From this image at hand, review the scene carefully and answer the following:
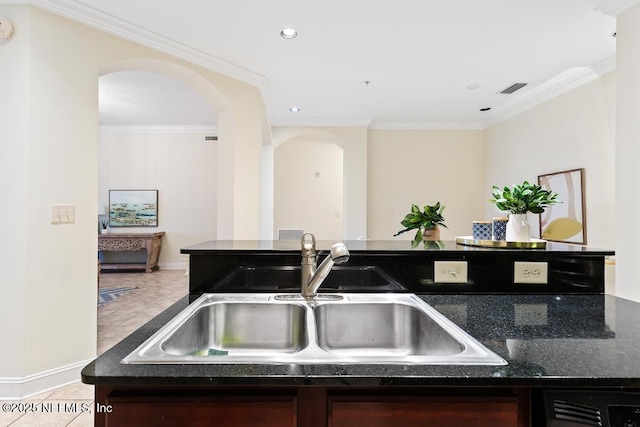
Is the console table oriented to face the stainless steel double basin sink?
yes

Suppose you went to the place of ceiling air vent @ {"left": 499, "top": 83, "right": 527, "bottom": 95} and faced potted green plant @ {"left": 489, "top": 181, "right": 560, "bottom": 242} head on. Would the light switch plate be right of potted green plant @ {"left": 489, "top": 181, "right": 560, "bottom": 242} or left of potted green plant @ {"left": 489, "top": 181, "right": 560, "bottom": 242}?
right

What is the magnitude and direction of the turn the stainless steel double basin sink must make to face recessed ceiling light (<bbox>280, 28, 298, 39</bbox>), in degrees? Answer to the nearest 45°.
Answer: approximately 180°

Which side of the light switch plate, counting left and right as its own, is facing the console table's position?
back

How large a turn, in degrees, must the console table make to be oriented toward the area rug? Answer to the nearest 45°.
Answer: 0° — it already faces it

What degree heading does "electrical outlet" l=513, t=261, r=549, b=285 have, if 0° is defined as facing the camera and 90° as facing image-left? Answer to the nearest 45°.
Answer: approximately 0°

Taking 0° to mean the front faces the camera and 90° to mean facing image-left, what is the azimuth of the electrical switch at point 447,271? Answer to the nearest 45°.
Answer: approximately 0°

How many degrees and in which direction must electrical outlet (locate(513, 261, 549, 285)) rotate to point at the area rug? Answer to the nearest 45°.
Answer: approximately 90° to its right

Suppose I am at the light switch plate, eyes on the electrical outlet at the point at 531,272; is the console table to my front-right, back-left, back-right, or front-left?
back-left

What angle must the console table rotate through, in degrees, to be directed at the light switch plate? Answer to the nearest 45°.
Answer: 0° — it already faces it

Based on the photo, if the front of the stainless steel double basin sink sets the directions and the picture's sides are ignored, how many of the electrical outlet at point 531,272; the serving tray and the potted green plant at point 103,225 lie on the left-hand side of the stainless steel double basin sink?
2

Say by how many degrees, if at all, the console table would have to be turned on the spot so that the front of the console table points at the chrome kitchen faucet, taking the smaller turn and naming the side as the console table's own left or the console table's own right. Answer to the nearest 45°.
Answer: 0° — it already faces it
